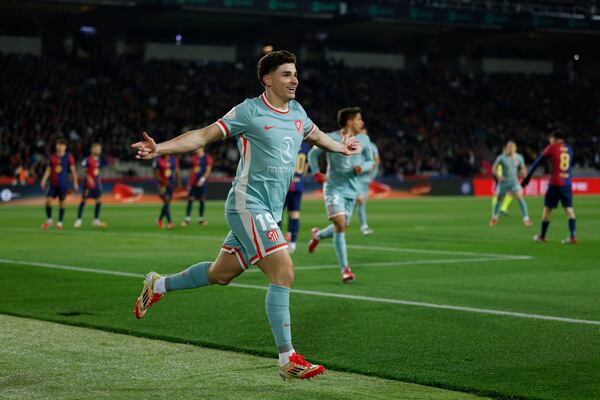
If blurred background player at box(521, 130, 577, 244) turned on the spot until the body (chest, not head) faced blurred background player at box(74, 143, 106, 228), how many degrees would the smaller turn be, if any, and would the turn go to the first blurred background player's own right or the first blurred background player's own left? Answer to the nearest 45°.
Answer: approximately 45° to the first blurred background player's own left

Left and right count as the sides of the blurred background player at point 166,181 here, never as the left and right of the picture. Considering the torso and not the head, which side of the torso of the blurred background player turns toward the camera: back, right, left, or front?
front

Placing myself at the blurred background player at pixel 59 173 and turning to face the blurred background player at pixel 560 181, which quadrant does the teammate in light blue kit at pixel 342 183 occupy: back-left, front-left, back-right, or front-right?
front-right

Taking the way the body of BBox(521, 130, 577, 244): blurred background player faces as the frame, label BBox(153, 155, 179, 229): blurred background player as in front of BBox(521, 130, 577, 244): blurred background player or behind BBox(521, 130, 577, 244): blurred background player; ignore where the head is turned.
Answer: in front

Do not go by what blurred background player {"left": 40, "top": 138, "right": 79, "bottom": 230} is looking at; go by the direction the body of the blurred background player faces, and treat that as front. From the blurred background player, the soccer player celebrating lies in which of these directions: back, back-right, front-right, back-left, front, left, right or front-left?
front

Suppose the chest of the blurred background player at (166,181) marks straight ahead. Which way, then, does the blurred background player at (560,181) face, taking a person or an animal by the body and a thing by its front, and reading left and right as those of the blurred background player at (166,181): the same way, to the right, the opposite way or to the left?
the opposite way

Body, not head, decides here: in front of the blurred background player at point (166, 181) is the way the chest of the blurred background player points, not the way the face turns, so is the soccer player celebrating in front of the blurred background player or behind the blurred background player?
in front

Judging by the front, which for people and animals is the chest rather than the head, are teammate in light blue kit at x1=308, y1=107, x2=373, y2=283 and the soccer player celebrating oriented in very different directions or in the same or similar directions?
same or similar directions

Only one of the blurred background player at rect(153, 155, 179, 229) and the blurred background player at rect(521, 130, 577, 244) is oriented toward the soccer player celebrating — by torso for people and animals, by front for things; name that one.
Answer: the blurred background player at rect(153, 155, 179, 229)

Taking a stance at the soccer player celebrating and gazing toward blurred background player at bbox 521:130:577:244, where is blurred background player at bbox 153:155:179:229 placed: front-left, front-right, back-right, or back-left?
front-left

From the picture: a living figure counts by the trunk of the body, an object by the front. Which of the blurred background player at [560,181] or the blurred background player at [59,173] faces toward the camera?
the blurred background player at [59,173]

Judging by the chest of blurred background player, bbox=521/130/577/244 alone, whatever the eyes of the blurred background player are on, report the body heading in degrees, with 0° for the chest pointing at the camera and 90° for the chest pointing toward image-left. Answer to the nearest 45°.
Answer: approximately 135°

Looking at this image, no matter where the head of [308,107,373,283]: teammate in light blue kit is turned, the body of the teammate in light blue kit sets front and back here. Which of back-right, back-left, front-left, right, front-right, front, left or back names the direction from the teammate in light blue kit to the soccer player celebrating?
front-right
